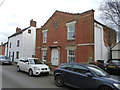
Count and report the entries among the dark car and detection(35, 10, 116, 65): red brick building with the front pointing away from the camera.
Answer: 0

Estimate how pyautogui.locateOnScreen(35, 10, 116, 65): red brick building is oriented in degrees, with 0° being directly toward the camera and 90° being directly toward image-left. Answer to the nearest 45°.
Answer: approximately 45°

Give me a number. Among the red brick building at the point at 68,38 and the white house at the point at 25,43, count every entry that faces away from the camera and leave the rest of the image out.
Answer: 0

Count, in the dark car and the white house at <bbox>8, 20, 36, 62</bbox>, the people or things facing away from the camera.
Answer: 0

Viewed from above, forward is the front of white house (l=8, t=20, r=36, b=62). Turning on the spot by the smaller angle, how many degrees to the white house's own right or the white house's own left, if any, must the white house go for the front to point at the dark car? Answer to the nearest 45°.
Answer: approximately 45° to the white house's own left
